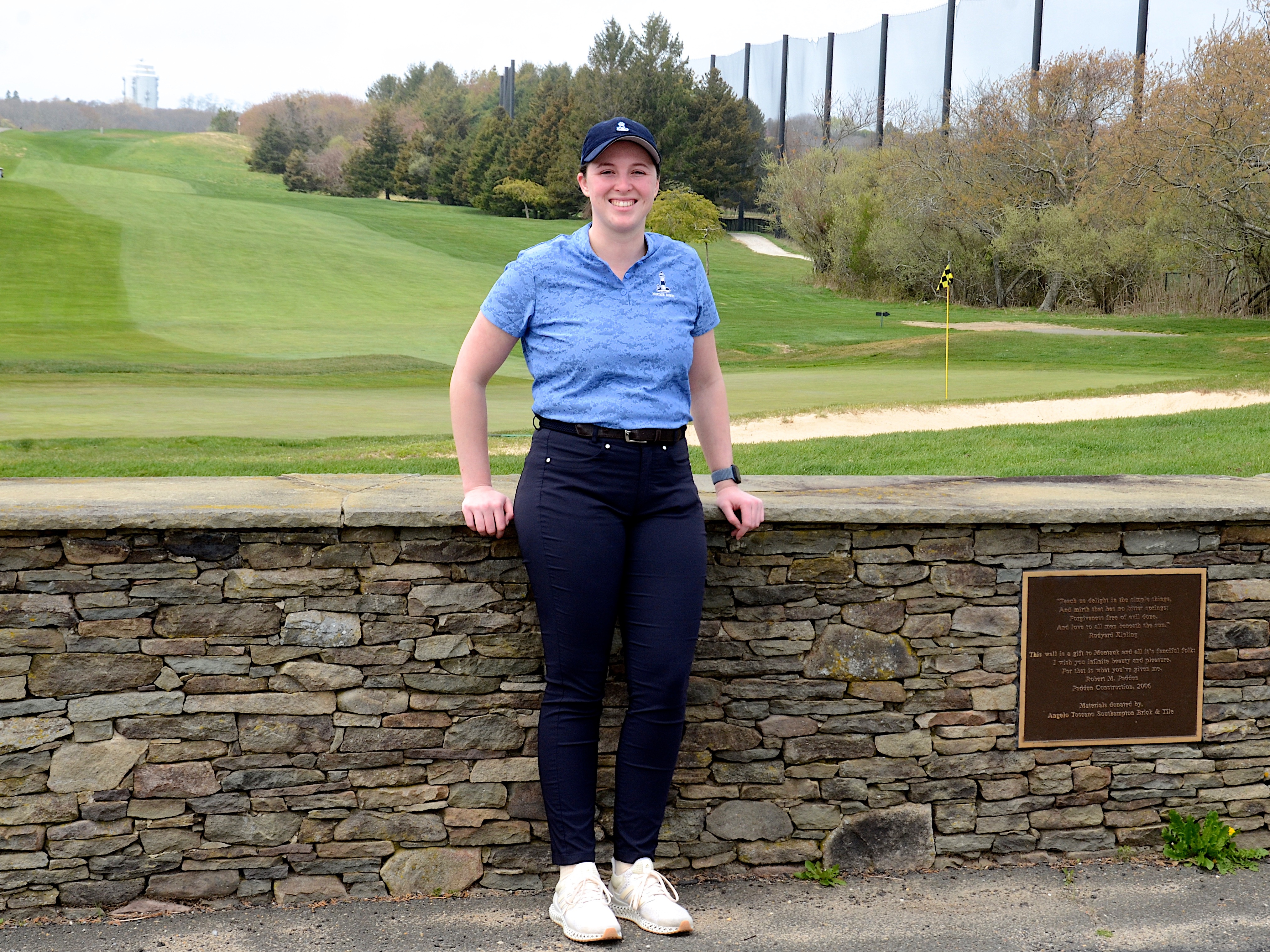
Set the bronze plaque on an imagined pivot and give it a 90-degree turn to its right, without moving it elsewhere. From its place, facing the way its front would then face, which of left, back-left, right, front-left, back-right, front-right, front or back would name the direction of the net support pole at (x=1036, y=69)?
right

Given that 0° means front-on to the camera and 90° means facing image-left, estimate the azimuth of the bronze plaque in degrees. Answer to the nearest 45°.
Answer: approximately 0°

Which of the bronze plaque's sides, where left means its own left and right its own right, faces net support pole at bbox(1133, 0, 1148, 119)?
back

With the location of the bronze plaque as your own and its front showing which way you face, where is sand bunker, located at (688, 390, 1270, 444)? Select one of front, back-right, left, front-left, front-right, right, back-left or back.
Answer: back

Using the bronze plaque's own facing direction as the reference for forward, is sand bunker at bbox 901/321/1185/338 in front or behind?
behind
